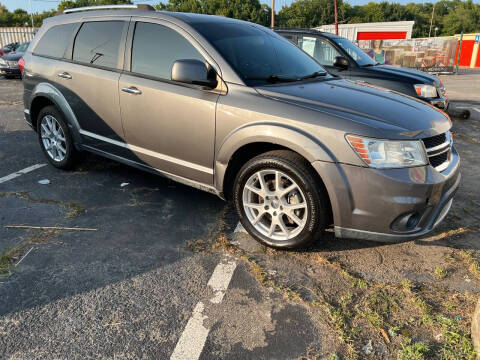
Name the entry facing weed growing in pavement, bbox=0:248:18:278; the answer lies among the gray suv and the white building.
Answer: the white building

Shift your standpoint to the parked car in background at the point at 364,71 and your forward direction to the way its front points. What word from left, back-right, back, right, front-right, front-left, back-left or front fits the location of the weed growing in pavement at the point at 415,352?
front-right

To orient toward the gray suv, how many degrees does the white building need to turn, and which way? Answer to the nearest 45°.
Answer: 0° — it already faces it

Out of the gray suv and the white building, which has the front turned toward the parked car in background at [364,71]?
the white building

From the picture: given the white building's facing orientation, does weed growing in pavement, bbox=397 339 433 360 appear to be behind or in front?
in front

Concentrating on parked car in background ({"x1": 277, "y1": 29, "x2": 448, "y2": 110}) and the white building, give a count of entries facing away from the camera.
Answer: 0

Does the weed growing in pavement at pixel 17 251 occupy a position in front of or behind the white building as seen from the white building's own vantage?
in front

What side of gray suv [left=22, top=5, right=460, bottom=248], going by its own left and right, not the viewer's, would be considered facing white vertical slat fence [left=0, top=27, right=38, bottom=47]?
back
